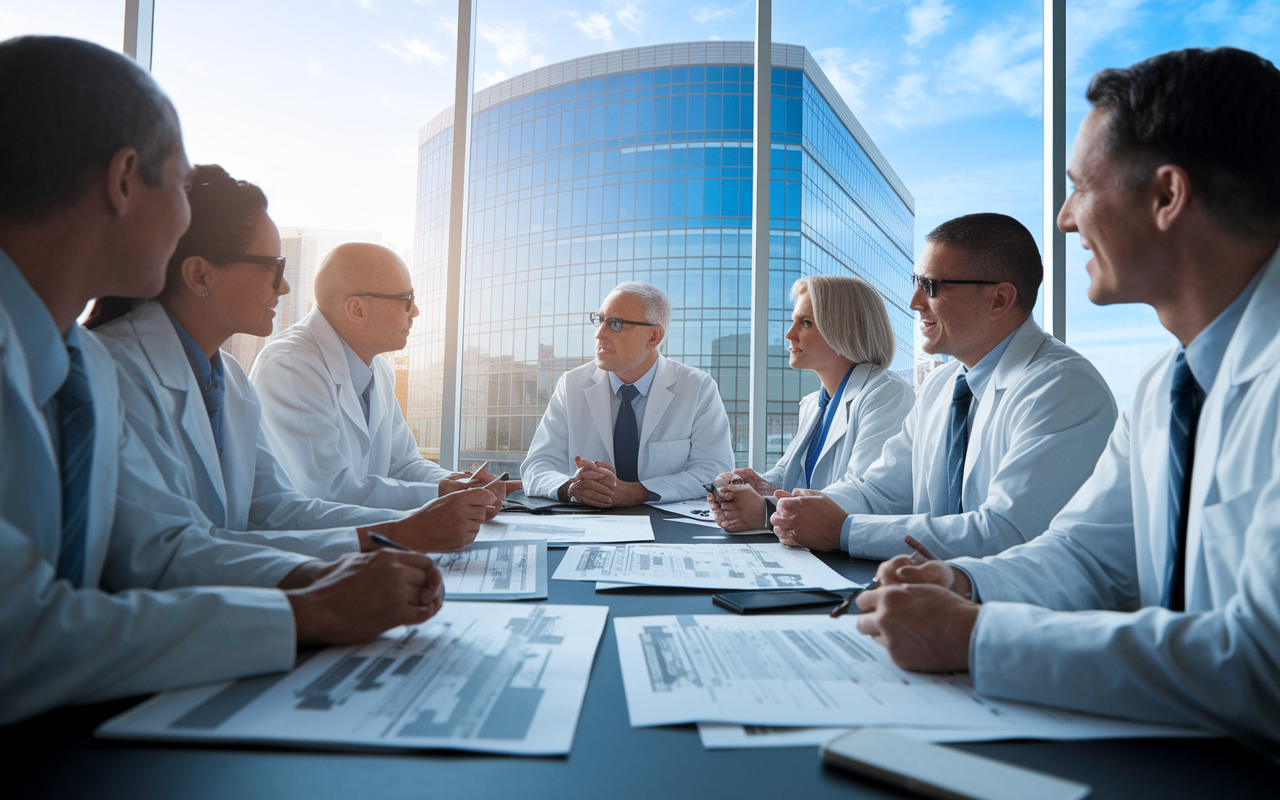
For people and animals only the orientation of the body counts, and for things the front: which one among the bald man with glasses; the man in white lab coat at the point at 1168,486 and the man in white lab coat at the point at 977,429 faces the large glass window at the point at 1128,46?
the bald man with glasses

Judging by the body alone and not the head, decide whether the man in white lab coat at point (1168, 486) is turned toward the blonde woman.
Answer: no

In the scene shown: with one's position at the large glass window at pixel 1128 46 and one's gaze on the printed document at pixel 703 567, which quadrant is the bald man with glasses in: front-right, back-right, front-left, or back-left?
front-right

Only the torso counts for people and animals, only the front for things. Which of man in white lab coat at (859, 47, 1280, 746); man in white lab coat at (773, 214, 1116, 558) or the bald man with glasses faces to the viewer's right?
the bald man with glasses

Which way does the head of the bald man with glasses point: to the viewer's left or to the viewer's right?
to the viewer's right

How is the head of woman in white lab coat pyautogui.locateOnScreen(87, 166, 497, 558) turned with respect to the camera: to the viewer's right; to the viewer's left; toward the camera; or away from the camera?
to the viewer's right

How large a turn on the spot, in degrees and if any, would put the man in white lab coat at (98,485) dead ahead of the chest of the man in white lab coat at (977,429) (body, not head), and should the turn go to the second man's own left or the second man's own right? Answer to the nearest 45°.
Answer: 0° — they already face them

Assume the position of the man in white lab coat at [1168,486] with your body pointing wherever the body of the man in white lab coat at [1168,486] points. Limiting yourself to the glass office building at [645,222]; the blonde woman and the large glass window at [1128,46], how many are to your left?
0

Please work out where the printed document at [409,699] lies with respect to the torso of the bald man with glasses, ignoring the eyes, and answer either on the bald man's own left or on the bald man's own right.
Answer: on the bald man's own right

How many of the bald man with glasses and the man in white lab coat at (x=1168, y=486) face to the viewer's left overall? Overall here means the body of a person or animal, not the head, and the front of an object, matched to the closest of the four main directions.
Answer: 1

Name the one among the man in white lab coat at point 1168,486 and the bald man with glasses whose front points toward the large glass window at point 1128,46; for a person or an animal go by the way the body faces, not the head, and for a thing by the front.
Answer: the bald man with glasses

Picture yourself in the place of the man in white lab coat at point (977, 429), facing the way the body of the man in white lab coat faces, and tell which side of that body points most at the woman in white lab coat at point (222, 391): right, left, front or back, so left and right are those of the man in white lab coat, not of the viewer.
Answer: front

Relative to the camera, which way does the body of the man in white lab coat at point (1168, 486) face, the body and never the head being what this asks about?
to the viewer's left

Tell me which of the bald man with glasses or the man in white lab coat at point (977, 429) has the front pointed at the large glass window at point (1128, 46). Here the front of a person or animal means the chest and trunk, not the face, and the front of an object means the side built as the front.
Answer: the bald man with glasses

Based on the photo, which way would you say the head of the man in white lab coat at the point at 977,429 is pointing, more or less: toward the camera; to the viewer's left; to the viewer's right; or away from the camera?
to the viewer's left

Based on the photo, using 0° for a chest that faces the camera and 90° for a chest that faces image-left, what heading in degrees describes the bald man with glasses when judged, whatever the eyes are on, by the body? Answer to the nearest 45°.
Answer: approximately 270°

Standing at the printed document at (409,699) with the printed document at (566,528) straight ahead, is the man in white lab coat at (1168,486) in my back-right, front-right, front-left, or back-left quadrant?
front-right

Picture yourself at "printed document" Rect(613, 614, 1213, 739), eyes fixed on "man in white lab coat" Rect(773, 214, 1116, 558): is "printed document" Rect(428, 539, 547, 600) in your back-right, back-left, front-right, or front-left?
front-left

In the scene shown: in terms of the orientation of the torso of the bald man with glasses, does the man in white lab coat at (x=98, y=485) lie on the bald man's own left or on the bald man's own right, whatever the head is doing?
on the bald man's own right
